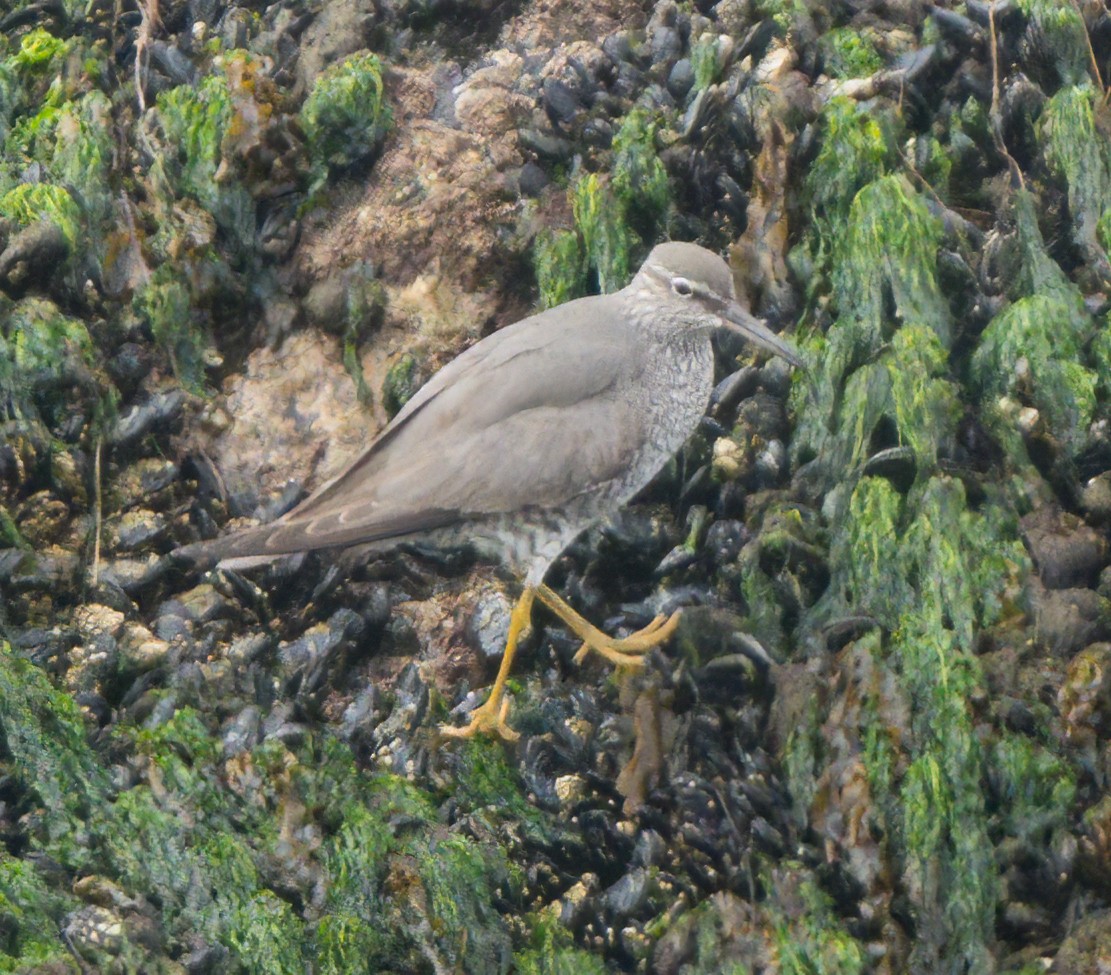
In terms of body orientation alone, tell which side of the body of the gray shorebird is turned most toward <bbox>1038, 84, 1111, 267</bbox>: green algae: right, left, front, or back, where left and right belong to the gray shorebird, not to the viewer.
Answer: front

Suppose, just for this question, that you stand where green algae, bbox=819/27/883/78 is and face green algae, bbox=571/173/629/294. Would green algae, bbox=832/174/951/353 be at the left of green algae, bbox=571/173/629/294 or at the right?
left

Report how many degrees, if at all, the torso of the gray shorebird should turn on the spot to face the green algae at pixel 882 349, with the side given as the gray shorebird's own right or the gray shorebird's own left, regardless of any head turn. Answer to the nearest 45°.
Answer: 0° — it already faces it

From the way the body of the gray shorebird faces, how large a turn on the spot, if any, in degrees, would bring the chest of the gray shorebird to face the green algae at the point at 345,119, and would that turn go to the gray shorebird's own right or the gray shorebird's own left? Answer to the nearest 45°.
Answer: approximately 90° to the gray shorebird's own left

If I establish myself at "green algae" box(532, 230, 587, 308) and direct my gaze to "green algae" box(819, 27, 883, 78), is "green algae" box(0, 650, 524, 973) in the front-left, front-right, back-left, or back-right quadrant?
back-right

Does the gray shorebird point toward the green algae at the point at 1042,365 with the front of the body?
yes

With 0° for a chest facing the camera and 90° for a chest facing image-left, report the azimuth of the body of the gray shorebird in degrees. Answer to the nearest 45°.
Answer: approximately 270°

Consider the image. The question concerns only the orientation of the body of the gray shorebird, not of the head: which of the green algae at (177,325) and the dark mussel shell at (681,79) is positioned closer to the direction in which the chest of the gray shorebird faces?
the dark mussel shell

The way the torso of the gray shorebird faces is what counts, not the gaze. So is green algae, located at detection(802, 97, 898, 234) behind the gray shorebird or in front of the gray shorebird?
in front

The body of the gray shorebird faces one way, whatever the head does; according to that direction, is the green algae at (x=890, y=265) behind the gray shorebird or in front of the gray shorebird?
in front
